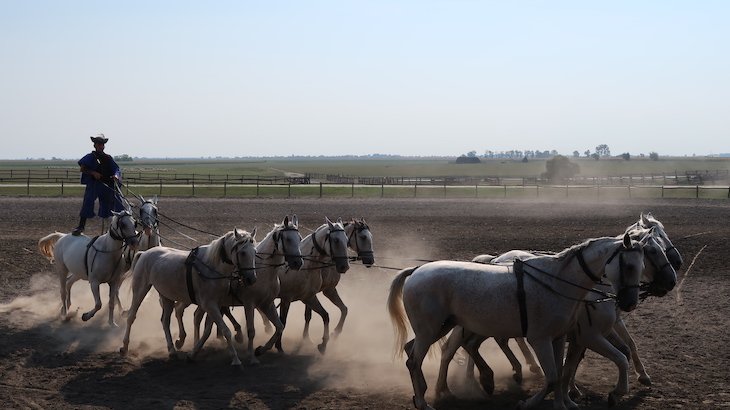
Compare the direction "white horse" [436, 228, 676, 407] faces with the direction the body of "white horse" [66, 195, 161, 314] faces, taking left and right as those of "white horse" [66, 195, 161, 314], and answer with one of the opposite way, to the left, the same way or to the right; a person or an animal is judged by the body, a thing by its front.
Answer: the same way

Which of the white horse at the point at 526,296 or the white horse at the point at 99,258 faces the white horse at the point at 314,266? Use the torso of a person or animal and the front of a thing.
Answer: the white horse at the point at 99,258

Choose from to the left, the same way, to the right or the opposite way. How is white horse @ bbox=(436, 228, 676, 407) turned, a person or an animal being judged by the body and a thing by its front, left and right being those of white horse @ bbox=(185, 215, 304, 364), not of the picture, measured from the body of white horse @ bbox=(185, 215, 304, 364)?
the same way

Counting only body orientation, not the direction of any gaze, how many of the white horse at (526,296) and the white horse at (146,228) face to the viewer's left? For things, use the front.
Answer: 0

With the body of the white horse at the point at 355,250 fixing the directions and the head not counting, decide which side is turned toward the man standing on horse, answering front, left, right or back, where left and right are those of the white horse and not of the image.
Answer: back

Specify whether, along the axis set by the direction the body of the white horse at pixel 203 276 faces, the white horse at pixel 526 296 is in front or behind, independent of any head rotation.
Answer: in front

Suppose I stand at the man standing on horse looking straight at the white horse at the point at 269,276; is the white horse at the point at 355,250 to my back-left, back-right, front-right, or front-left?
front-left

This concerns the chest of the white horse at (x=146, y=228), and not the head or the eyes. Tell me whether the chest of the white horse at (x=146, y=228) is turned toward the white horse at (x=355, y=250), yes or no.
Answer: yes

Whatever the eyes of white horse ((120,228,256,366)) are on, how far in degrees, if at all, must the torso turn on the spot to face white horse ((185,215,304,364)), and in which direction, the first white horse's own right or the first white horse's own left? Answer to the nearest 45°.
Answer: approximately 45° to the first white horse's own left

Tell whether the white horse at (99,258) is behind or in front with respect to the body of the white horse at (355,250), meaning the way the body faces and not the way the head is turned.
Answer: behind

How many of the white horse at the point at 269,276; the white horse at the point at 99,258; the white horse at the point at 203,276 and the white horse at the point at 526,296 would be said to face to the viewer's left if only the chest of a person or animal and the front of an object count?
0

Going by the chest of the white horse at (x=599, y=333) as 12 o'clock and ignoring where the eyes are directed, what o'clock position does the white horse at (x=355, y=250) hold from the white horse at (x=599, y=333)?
the white horse at (x=355, y=250) is roughly at 7 o'clock from the white horse at (x=599, y=333).

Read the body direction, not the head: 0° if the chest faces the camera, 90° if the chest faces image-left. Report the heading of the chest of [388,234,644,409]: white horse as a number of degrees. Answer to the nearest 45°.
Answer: approximately 270°

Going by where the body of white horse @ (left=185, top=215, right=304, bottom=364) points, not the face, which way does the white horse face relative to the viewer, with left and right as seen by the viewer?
facing the viewer and to the right of the viewer

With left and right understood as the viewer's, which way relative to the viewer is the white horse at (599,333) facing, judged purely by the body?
facing to the right of the viewer

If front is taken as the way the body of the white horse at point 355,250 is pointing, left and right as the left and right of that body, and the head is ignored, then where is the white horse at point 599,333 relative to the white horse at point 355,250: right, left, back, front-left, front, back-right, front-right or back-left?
front

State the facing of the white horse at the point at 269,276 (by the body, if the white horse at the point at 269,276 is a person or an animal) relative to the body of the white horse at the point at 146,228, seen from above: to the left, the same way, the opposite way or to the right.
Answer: the same way

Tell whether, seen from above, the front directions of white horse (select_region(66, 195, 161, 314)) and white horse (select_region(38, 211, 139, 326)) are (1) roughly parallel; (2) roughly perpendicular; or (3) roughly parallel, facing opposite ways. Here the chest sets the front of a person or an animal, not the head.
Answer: roughly parallel
